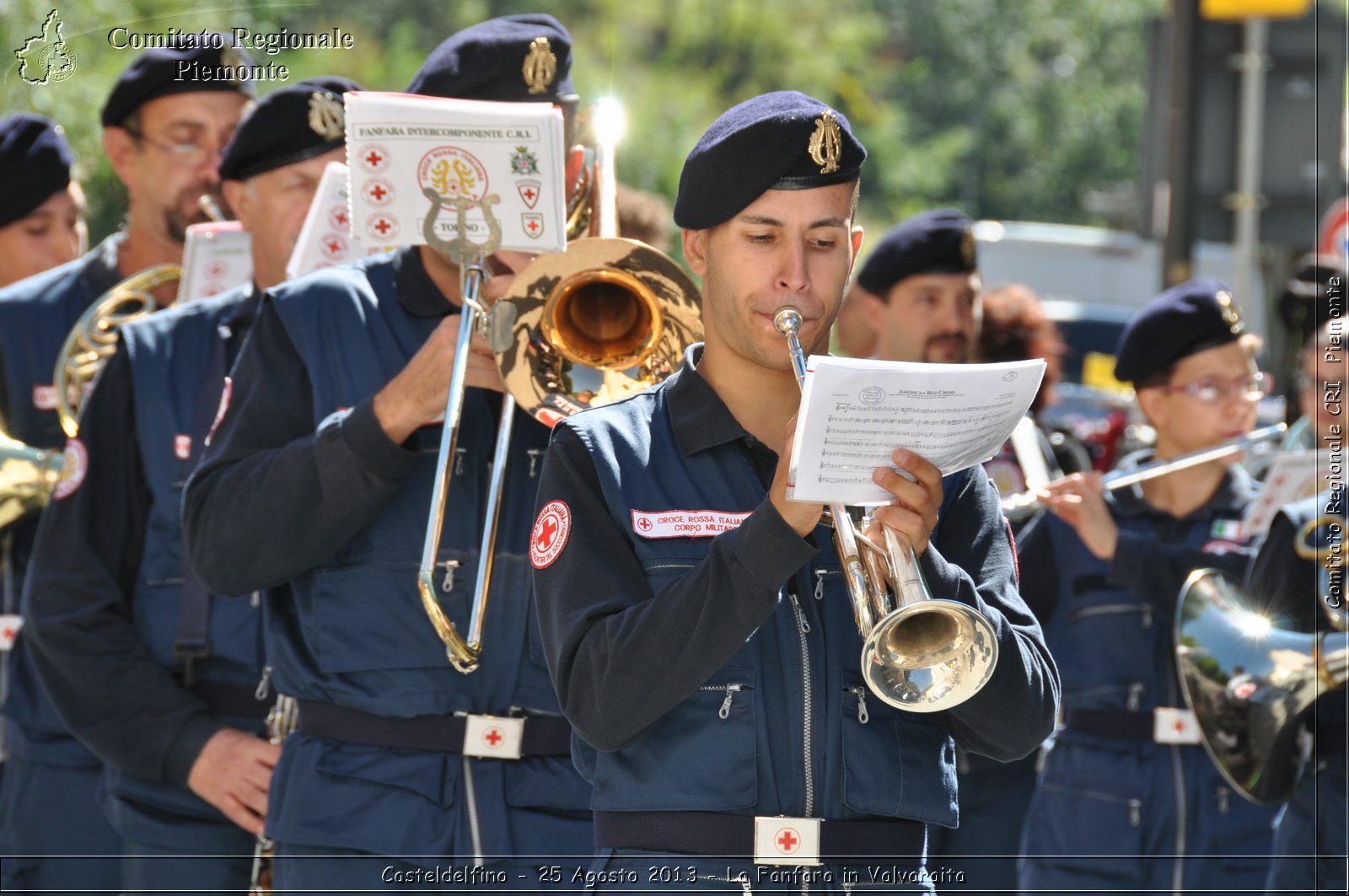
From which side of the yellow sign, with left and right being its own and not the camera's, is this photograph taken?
front

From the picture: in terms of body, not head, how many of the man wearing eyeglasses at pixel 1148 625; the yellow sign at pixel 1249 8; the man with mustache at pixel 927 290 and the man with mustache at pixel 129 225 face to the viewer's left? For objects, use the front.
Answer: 0

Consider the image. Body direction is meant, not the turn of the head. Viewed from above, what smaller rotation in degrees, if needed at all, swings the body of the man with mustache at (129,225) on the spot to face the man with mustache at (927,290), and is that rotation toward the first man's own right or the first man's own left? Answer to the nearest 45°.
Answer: approximately 45° to the first man's own left

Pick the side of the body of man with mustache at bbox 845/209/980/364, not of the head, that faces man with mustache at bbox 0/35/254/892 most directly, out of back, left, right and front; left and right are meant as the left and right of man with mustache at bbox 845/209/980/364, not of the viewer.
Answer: right

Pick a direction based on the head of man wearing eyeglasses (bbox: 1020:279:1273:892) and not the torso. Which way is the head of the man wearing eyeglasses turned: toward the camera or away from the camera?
toward the camera

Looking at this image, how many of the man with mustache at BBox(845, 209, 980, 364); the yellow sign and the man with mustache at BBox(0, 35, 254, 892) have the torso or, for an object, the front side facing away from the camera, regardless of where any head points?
0

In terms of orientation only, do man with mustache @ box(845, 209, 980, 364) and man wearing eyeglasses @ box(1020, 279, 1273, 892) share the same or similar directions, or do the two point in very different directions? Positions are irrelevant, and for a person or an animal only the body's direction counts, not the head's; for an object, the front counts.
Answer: same or similar directions

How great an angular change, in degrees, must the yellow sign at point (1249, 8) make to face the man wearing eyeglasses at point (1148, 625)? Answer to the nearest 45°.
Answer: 0° — it already faces them

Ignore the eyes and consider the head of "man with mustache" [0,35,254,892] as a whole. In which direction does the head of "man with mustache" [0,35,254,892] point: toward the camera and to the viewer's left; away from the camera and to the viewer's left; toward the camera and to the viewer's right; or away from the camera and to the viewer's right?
toward the camera and to the viewer's right

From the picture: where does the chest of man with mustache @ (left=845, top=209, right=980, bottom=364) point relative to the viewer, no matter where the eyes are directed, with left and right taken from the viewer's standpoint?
facing the viewer and to the right of the viewer

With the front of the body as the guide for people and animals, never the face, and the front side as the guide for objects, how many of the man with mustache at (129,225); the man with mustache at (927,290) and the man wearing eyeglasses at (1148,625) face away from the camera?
0
